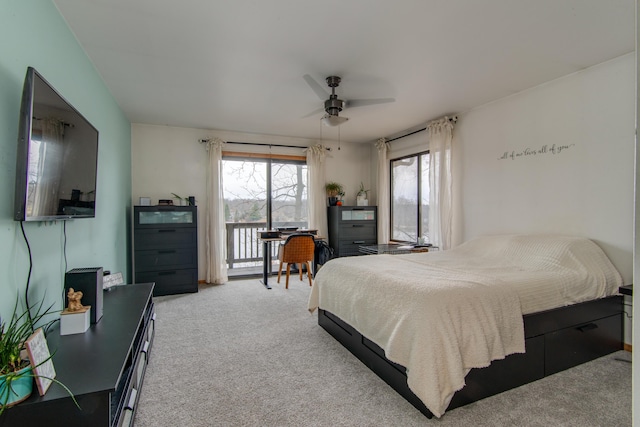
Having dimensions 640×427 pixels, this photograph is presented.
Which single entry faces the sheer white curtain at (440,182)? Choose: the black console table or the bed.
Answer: the black console table

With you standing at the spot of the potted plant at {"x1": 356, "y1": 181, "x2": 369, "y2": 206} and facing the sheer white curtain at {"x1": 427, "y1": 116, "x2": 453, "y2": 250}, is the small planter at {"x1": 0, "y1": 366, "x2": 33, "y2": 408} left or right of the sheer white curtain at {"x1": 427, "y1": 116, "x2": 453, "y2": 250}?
right

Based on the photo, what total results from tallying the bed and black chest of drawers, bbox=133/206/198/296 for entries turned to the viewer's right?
0

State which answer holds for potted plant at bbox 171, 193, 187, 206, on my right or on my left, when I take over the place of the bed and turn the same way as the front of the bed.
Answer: on my right

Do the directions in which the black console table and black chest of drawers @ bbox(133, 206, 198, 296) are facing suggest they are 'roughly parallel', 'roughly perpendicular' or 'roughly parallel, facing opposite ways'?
roughly perpendicular

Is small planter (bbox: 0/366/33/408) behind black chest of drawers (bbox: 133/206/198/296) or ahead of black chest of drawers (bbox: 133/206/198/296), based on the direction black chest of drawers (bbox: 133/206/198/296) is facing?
ahead

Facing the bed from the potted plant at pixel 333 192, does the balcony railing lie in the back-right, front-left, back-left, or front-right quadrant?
back-right

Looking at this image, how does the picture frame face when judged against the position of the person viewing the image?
facing the viewer and to the right of the viewer

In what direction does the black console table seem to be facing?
to the viewer's right

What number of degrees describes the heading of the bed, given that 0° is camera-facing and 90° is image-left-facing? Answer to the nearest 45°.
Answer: approximately 45°

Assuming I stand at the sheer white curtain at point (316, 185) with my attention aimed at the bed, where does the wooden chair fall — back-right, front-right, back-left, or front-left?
front-right

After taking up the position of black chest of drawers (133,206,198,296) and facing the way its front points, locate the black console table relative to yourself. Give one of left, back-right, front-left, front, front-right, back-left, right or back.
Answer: front

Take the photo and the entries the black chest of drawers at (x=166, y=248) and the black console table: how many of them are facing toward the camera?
1

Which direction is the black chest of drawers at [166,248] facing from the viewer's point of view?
toward the camera

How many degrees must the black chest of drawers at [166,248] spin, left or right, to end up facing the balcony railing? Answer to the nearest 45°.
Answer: approximately 135° to its left

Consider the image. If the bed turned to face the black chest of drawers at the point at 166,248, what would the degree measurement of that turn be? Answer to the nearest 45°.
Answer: approximately 45° to its right
